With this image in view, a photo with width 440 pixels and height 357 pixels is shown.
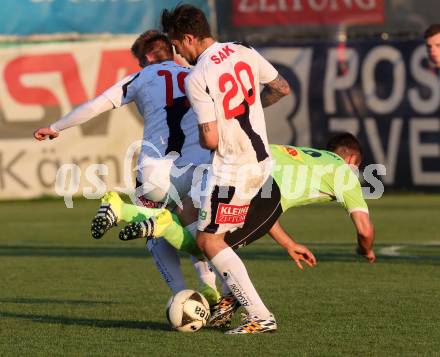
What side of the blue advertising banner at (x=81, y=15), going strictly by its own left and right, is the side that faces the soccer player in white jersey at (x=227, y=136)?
front

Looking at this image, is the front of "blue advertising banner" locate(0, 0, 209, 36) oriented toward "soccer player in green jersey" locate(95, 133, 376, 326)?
yes

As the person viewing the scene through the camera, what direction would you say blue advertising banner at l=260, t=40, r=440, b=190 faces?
facing the viewer

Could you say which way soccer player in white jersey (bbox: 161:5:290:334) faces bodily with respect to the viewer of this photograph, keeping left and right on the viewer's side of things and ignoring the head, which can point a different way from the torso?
facing away from the viewer and to the left of the viewer

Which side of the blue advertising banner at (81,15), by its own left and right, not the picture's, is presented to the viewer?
front

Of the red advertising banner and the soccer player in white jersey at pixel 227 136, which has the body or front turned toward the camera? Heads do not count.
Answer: the red advertising banner

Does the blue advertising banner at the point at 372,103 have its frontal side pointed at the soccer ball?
yes

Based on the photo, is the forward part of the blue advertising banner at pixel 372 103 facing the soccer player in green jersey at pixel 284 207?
yes

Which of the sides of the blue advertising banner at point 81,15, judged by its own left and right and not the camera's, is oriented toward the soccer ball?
front

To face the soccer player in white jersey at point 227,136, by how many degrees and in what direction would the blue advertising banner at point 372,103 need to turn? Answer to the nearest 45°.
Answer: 0° — it already faces them

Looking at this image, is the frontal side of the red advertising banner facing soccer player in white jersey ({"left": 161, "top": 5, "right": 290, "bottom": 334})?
yes

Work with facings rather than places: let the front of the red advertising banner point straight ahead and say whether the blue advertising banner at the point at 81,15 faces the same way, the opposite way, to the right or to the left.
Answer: the same way

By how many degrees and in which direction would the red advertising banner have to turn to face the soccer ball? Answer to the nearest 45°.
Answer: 0° — it already faces it

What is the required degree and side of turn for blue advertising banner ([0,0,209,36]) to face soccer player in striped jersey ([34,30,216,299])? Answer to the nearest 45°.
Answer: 0° — it already faces them
